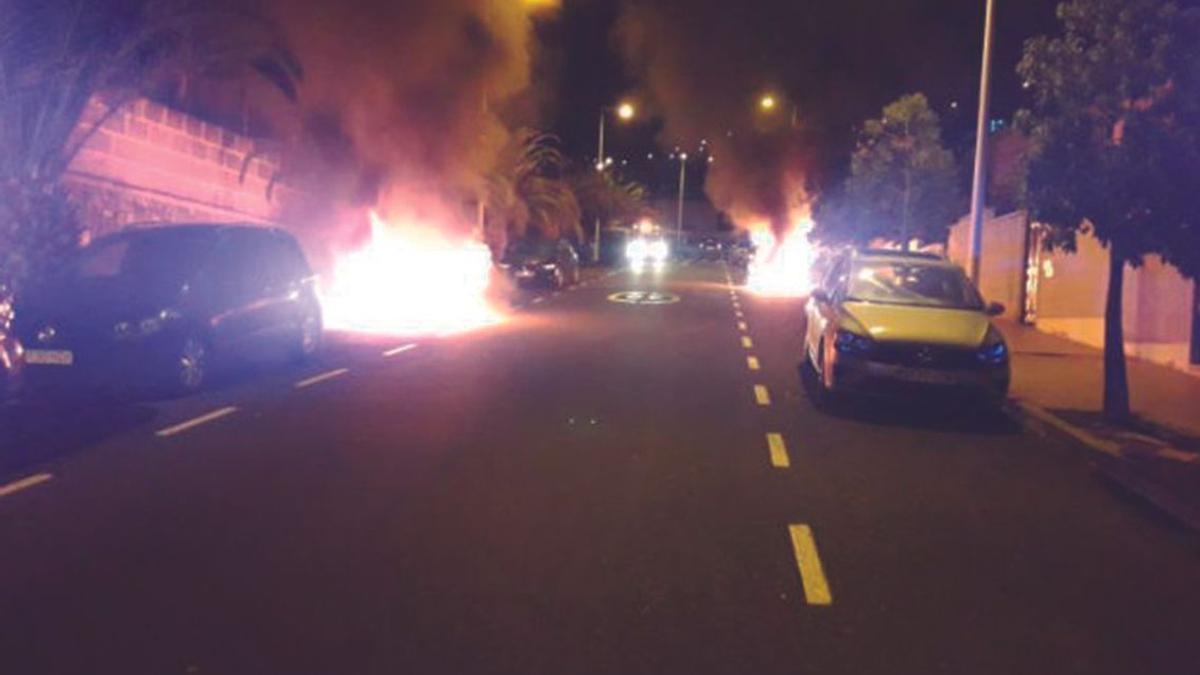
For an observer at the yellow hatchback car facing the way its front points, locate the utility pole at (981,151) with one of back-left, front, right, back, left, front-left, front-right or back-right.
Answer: back

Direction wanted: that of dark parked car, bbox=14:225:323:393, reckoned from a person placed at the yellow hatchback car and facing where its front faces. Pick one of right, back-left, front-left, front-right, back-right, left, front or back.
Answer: right

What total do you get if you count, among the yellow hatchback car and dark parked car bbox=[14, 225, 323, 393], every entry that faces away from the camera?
0

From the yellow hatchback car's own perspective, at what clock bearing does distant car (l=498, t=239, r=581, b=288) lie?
The distant car is roughly at 5 o'clock from the yellow hatchback car.

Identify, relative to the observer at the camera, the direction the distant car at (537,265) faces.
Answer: facing the viewer and to the left of the viewer

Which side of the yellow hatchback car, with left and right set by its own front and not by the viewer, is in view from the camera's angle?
front

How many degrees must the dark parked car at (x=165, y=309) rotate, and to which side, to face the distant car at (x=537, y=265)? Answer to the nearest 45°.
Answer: approximately 180°

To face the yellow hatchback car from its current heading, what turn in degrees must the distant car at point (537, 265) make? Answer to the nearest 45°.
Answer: approximately 45° to its left

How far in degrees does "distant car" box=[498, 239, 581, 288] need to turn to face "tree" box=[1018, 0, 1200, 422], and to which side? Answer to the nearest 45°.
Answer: approximately 45° to its left
